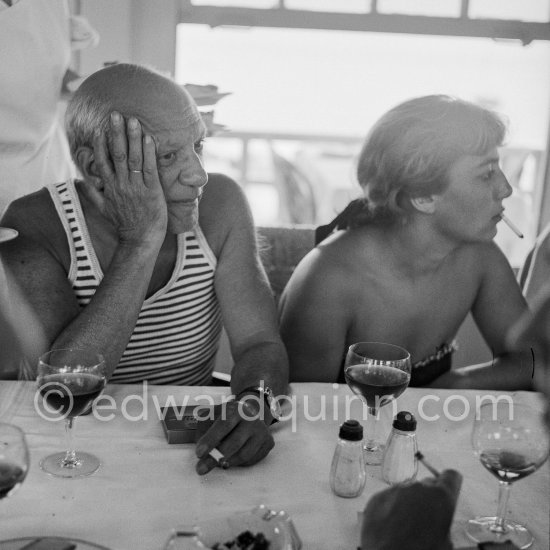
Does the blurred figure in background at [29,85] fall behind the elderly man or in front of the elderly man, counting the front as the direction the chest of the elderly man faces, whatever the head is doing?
behind

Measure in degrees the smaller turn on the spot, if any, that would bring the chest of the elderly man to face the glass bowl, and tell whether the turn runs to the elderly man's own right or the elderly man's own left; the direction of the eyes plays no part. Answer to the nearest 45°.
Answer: approximately 45° to the elderly man's own right

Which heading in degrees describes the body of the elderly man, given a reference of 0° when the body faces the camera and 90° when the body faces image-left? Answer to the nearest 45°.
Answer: approximately 315°

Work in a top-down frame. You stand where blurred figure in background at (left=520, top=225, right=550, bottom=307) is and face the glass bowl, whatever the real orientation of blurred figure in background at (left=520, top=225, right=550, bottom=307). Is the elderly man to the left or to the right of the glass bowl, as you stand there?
right

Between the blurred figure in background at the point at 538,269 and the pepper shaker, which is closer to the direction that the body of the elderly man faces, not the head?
the pepper shaker

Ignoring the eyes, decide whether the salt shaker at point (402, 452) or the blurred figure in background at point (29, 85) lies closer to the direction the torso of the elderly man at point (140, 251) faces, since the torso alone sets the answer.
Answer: the salt shaker

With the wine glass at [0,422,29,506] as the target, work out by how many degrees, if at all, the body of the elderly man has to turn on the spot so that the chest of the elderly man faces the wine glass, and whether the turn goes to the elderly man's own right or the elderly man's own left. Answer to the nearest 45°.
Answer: approximately 45° to the elderly man's own right
